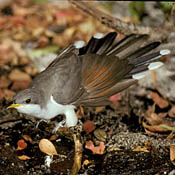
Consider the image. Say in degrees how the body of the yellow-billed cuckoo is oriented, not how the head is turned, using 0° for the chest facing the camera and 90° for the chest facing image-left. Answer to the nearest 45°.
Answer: approximately 90°

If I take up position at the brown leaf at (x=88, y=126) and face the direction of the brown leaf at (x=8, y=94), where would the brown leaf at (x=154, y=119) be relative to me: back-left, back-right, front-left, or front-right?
back-right

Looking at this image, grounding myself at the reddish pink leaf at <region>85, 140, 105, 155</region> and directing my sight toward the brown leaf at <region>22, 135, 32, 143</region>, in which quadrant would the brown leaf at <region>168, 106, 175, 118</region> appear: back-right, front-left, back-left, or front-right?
back-right

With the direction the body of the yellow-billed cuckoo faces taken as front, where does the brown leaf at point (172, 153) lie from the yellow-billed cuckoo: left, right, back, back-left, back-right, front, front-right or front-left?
back

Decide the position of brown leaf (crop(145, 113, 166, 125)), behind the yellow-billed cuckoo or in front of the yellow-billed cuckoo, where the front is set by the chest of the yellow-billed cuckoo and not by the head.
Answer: behind

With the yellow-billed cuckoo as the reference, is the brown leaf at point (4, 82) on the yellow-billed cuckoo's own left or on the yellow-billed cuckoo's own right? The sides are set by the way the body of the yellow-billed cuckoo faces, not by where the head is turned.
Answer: on the yellow-billed cuckoo's own right

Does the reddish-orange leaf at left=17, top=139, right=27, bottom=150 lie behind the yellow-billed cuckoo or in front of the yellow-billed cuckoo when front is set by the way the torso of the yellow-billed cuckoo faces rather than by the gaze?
in front
